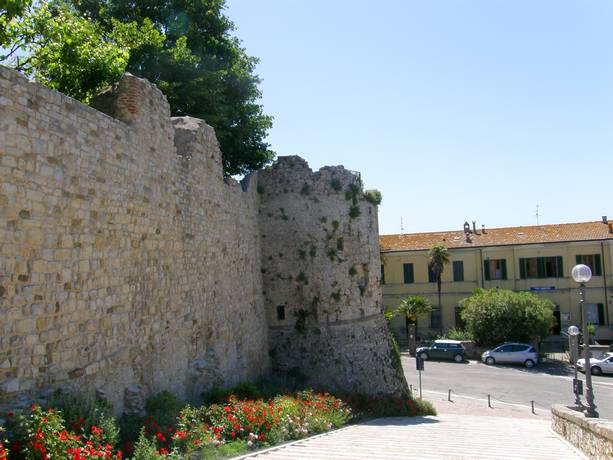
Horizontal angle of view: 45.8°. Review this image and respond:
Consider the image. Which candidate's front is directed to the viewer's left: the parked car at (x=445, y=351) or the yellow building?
the parked car

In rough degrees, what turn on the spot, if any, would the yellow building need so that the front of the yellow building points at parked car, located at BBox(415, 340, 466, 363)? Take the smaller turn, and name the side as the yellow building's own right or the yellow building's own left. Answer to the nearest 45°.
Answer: approximately 45° to the yellow building's own right

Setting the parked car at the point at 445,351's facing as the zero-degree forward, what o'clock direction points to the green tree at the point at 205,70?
The green tree is roughly at 10 o'clock from the parked car.

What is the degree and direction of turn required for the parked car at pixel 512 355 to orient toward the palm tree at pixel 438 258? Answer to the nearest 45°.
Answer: approximately 45° to its right

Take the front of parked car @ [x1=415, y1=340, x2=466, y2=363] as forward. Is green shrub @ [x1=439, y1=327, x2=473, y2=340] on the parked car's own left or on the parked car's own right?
on the parked car's own right

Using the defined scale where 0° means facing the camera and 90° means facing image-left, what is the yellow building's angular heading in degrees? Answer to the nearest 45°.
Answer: approximately 0°

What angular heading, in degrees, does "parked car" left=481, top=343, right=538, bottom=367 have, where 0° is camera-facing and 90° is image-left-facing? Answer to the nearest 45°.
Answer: approximately 90°

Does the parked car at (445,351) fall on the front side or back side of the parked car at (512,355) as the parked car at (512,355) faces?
on the front side

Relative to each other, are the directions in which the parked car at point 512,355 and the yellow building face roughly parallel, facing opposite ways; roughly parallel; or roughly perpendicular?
roughly perpendicular

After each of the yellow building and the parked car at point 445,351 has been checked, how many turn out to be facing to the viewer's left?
1

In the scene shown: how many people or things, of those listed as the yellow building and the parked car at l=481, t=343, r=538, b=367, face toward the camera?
1

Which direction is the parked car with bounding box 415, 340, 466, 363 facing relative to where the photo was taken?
to the viewer's left

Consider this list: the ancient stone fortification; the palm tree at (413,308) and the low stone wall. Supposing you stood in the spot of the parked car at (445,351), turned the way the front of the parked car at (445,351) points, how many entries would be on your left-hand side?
2

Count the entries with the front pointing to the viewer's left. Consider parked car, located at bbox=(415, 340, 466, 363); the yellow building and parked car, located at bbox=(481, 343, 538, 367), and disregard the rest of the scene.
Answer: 2

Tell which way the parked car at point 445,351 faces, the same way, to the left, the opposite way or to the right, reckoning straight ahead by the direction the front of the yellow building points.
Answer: to the right
